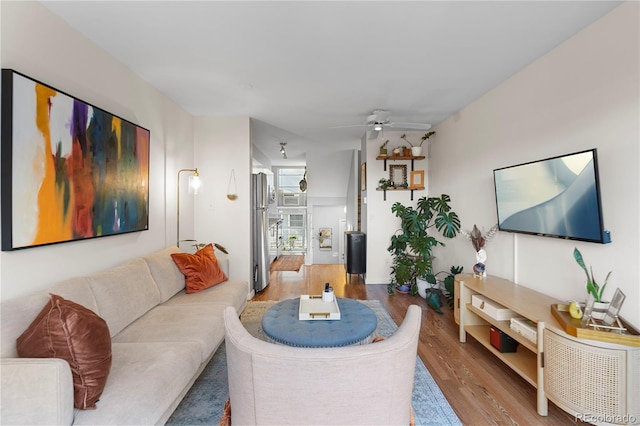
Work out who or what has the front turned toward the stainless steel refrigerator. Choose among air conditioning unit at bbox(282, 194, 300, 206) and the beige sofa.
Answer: the air conditioning unit

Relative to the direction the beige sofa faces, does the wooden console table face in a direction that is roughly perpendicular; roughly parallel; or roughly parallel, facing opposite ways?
roughly parallel, facing opposite ways

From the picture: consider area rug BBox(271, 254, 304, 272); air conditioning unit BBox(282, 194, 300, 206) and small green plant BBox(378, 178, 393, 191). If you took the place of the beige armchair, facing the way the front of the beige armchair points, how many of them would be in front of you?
3

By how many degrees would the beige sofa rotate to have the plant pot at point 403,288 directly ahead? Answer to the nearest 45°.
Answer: approximately 45° to its left

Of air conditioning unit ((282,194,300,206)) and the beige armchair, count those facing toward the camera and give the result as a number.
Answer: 1

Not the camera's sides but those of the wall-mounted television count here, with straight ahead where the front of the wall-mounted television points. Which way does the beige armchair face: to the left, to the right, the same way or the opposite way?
to the right

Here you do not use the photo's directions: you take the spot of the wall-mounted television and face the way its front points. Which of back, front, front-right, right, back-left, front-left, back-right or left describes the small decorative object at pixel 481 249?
right

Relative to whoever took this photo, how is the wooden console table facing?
facing the viewer and to the left of the viewer

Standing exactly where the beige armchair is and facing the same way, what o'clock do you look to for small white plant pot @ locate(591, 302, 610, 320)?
The small white plant pot is roughly at 2 o'clock from the beige armchair.

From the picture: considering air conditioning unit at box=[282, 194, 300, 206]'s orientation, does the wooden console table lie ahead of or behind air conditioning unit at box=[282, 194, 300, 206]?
ahead

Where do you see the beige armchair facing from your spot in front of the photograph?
facing away from the viewer

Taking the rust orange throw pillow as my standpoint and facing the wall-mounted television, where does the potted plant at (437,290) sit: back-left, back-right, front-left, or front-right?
front-left

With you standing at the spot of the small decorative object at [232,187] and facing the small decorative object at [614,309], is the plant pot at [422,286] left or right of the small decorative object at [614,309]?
left

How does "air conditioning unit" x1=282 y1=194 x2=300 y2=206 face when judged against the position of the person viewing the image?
facing the viewer

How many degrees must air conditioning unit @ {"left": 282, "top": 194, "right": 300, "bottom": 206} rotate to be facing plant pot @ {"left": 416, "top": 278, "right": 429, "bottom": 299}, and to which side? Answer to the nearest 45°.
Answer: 0° — it already faces it

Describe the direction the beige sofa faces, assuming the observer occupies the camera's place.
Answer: facing the viewer and to the right of the viewer

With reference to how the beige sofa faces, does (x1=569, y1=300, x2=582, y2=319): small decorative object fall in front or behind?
in front

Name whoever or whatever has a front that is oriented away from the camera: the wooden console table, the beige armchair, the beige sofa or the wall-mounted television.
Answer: the beige armchair

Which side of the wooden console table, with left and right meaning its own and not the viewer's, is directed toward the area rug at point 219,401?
front

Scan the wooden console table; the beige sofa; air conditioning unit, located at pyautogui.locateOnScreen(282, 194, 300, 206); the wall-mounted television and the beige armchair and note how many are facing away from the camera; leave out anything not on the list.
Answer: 1
